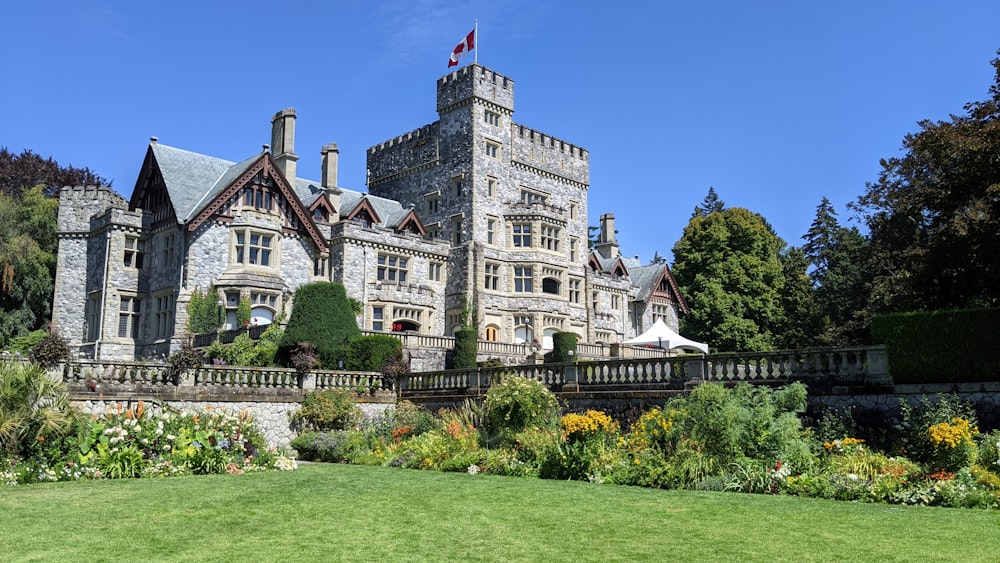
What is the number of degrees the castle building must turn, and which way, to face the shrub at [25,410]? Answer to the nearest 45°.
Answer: approximately 45° to its right

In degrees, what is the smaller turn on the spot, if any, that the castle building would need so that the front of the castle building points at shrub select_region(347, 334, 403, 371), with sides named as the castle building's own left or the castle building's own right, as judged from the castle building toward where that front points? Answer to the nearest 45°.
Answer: approximately 45° to the castle building's own right

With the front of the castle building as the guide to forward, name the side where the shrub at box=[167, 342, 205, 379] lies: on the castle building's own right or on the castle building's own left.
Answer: on the castle building's own right

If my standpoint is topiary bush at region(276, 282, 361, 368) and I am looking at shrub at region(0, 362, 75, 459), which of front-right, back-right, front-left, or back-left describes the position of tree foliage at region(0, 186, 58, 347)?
back-right

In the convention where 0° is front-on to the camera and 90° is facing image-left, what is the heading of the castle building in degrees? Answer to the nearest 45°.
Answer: approximately 315°

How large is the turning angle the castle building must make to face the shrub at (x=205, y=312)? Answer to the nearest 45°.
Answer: approximately 90° to its right

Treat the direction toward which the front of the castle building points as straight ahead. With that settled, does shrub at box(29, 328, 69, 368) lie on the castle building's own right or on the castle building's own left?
on the castle building's own right

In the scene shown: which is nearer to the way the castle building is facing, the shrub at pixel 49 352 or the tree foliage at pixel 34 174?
the shrub

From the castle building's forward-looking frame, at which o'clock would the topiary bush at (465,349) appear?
The topiary bush is roughly at 12 o'clock from the castle building.
